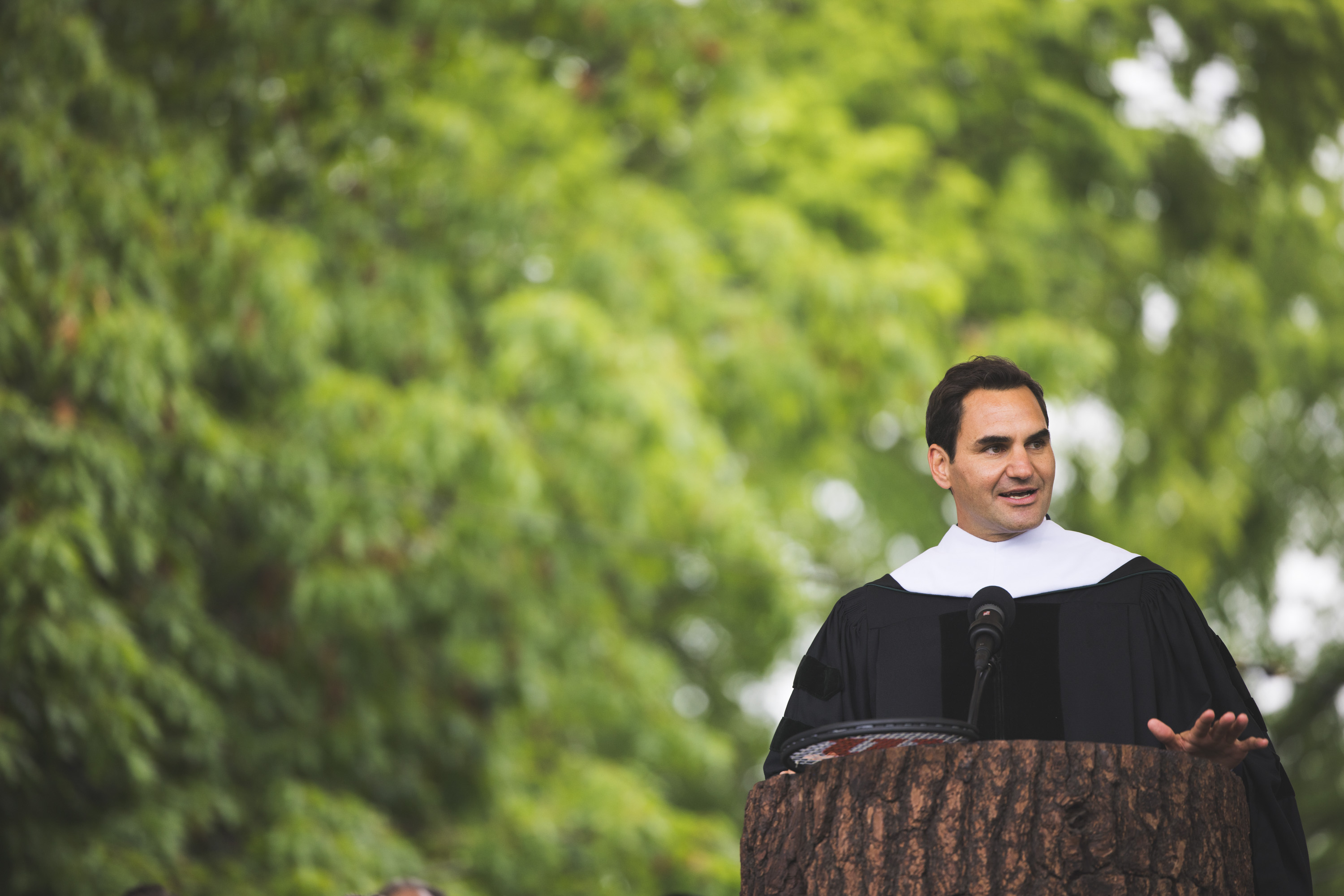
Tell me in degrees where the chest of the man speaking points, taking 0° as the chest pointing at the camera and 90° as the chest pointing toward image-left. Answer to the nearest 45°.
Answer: approximately 0°

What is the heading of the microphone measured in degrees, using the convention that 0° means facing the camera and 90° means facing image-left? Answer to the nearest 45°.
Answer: approximately 180°

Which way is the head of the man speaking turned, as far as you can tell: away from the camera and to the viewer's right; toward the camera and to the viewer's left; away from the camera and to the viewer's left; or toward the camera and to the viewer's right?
toward the camera and to the viewer's right

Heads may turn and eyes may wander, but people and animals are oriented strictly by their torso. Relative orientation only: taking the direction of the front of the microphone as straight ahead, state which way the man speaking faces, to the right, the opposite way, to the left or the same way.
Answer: the opposite way

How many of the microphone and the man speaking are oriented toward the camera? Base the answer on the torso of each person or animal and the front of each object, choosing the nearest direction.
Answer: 1
